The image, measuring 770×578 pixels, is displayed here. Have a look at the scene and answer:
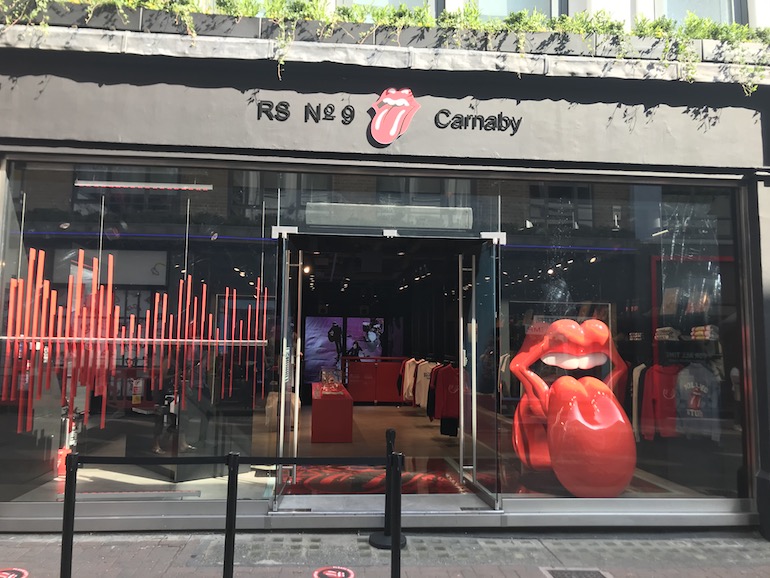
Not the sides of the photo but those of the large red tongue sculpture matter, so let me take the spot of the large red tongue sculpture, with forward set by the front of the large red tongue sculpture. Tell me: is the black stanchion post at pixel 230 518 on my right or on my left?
on my right

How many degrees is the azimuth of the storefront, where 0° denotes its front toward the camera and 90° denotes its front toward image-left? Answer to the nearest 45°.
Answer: approximately 0°

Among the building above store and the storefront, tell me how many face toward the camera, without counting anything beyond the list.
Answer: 2

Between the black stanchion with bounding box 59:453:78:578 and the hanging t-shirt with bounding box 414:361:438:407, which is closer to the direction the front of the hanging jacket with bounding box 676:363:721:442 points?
the black stanchion

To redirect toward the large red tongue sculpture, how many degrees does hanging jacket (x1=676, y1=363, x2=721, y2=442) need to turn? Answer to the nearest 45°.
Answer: approximately 45° to its right

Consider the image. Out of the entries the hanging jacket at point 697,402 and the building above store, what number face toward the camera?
2

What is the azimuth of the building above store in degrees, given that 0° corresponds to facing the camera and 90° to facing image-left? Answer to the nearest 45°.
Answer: approximately 0°

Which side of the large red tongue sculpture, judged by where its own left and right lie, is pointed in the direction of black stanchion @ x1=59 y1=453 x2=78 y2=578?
right
